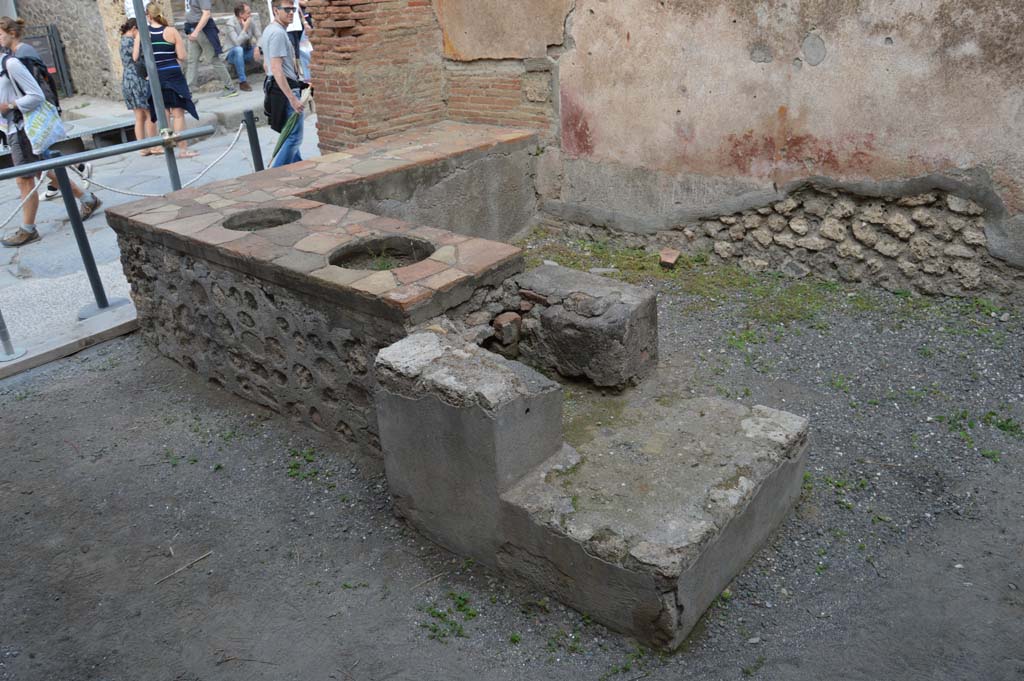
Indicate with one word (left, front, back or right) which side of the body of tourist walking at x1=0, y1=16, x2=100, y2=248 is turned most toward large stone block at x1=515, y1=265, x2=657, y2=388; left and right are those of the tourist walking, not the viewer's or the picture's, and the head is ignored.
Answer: left

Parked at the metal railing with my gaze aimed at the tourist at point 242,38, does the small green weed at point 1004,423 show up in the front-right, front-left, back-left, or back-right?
back-right

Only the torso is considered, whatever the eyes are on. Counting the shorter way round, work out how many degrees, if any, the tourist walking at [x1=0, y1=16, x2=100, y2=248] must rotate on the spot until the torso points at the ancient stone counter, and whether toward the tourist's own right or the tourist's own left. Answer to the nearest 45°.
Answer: approximately 90° to the tourist's own left

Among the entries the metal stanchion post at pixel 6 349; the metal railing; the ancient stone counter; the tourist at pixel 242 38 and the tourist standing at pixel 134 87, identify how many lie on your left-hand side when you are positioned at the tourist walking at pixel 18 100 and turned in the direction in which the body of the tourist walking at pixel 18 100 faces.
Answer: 3

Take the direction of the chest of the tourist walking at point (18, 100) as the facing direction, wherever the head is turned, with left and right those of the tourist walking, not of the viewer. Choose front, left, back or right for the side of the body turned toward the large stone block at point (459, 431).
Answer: left

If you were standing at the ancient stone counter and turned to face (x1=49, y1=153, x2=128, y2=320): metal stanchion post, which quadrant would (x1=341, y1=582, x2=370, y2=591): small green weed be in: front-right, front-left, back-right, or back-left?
back-left

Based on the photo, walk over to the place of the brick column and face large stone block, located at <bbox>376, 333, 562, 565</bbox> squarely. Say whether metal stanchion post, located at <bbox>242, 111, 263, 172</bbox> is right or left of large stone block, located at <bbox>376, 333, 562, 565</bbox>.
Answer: right

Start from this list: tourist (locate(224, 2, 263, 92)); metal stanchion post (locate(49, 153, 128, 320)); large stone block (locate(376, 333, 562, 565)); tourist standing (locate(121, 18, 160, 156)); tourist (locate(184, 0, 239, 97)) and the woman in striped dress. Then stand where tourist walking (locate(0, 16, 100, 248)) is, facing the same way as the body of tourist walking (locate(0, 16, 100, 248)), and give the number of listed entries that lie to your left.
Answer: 2

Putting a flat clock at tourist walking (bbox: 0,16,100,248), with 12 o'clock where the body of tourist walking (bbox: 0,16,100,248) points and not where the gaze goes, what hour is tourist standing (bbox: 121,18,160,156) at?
tourist standing (bbox: 121,18,160,156) is roughly at 4 o'clock from tourist walking (bbox: 0,16,100,248).

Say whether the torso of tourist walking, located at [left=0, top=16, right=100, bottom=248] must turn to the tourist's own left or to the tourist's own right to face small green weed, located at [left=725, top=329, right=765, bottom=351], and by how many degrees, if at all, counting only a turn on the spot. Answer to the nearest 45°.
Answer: approximately 135° to the tourist's own left

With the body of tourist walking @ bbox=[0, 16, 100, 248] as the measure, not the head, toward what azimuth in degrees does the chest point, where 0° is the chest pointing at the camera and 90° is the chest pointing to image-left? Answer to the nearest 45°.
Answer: approximately 90°

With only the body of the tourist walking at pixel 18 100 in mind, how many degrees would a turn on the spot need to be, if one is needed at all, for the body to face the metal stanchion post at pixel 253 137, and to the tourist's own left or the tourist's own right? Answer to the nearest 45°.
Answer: approximately 135° to the tourist's own left
